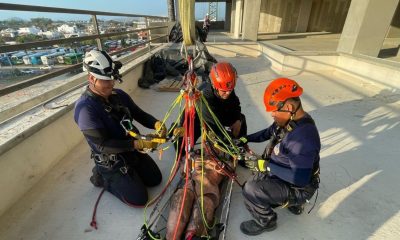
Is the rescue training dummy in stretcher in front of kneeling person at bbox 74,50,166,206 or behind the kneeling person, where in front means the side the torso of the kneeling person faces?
in front

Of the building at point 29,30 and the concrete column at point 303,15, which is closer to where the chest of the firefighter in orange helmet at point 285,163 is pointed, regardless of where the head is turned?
the building

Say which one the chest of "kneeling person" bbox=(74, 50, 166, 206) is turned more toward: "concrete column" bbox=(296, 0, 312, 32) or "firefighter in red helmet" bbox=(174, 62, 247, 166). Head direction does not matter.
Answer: the firefighter in red helmet

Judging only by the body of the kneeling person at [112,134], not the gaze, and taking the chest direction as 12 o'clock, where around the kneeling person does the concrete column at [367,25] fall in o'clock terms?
The concrete column is roughly at 10 o'clock from the kneeling person.

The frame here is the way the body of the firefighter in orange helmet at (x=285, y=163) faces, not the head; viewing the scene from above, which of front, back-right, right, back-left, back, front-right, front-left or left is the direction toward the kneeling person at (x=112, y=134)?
front

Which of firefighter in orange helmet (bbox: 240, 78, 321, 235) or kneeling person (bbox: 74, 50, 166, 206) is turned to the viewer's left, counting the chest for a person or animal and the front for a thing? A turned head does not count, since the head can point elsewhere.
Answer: the firefighter in orange helmet

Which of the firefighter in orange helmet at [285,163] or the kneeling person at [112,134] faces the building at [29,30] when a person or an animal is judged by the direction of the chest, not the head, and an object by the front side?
the firefighter in orange helmet

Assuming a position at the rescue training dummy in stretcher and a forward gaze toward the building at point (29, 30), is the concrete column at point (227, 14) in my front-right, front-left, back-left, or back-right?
front-right

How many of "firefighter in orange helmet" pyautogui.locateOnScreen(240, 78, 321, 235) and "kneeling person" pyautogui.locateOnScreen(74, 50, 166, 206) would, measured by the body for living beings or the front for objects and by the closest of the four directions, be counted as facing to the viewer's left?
1

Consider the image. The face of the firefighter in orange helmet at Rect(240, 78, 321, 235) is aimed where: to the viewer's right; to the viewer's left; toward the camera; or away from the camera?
to the viewer's left

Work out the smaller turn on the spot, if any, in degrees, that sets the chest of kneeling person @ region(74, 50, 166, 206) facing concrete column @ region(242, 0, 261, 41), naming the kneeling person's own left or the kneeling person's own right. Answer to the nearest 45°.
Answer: approximately 90° to the kneeling person's own left

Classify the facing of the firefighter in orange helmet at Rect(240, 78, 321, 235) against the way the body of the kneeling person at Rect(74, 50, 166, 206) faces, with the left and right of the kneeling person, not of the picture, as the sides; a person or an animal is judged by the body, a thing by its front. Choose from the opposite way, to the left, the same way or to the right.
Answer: the opposite way

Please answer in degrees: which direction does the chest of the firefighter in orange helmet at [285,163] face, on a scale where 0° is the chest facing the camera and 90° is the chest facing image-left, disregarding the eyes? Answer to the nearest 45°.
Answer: approximately 90°

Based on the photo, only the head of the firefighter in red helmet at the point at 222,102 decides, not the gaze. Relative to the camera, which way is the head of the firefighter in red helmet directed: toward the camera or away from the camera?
toward the camera

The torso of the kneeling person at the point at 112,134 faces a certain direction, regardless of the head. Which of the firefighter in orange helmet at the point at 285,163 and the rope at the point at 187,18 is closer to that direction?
the firefighter in orange helmet

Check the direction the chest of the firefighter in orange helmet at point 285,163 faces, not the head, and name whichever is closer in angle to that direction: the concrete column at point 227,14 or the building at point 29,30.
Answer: the building

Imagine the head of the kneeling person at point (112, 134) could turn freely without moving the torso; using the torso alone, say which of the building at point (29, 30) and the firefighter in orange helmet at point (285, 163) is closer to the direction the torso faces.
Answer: the firefighter in orange helmet

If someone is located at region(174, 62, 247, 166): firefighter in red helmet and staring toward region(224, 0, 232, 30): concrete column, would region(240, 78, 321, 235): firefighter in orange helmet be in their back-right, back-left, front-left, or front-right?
back-right

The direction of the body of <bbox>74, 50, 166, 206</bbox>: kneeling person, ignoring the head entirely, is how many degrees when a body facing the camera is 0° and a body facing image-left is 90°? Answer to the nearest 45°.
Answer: approximately 315°

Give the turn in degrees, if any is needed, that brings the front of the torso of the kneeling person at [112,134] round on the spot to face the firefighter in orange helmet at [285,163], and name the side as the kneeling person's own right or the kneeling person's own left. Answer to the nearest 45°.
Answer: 0° — they already face them
